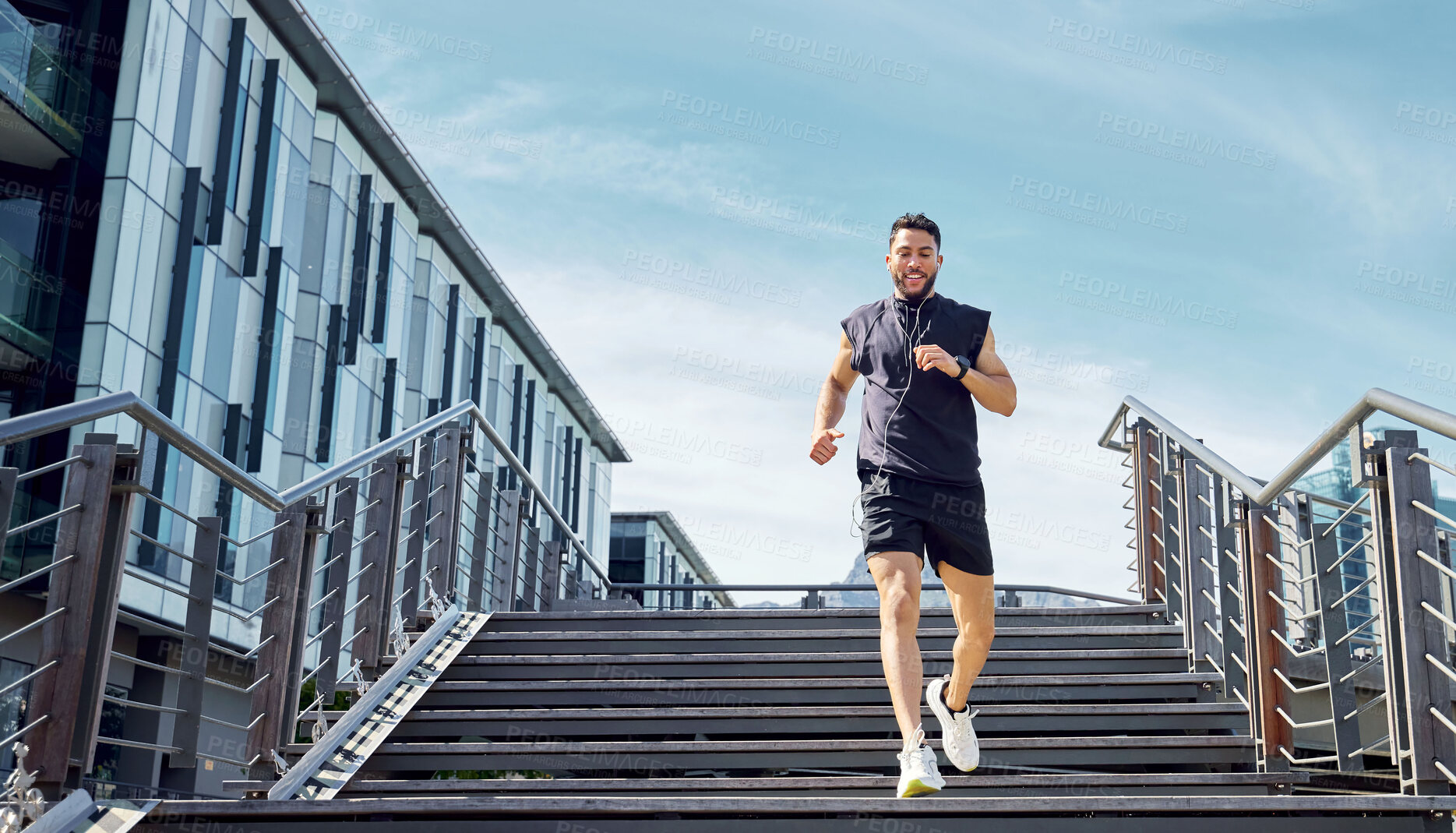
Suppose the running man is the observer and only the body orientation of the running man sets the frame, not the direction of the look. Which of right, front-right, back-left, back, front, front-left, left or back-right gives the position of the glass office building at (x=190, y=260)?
back-right

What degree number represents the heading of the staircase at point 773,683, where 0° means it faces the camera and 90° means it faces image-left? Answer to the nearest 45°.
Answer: approximately 0°

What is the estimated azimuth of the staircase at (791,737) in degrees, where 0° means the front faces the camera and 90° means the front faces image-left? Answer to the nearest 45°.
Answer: approximately 0°

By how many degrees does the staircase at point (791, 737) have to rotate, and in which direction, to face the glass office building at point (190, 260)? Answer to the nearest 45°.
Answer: approximately 135° to its right
